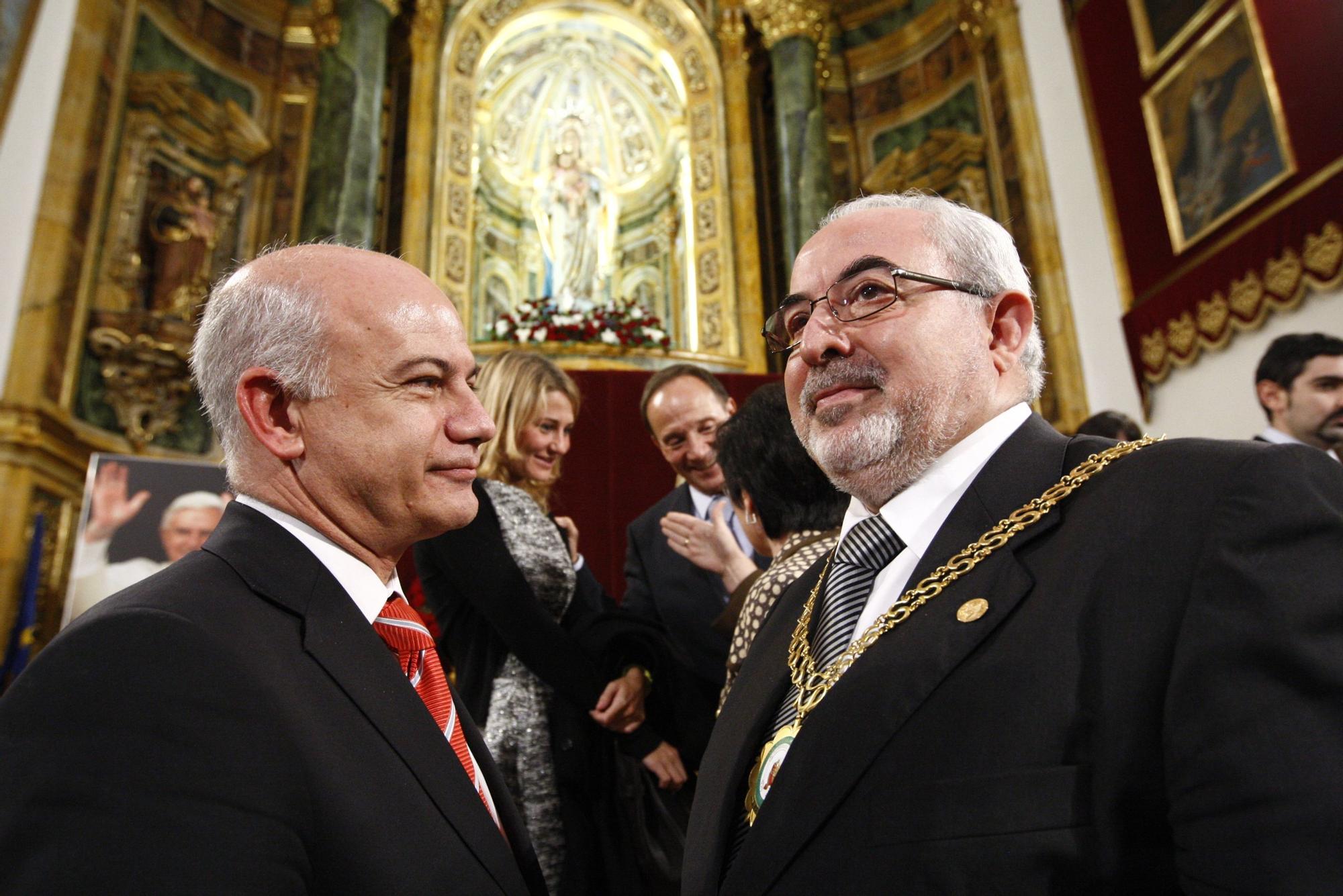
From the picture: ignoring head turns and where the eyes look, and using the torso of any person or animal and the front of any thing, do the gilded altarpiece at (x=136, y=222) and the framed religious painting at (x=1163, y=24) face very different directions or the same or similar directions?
very different directions

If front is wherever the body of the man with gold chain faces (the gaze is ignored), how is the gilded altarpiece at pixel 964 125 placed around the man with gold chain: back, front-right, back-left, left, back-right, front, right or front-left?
back-right

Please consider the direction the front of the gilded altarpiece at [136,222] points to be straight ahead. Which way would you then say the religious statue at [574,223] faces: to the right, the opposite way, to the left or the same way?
to the right

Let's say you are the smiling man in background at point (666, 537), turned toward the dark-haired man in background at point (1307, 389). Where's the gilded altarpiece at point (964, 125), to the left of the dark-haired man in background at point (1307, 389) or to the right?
left

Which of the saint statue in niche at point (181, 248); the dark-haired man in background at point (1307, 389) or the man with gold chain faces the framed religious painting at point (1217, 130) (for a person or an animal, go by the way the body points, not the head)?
the saint statue in niche

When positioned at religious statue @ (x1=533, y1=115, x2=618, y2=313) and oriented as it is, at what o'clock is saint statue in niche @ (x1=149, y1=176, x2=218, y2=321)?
The saint statue in niche is roughly at 2 o'clock from the religious statue.

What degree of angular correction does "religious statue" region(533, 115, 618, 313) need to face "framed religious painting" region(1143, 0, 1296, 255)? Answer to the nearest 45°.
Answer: approximately 45° to its left

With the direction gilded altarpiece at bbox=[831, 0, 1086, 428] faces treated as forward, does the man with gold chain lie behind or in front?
in front

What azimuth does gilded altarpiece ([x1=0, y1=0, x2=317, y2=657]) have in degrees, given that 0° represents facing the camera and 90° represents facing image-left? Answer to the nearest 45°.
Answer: approximately 315°

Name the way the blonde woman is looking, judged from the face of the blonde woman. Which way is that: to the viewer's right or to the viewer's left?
to the viewer's right

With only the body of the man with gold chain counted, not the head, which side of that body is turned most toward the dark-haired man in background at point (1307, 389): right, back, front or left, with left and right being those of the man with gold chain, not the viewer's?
back

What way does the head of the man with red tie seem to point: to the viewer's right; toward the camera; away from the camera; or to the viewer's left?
to the viewer's right
